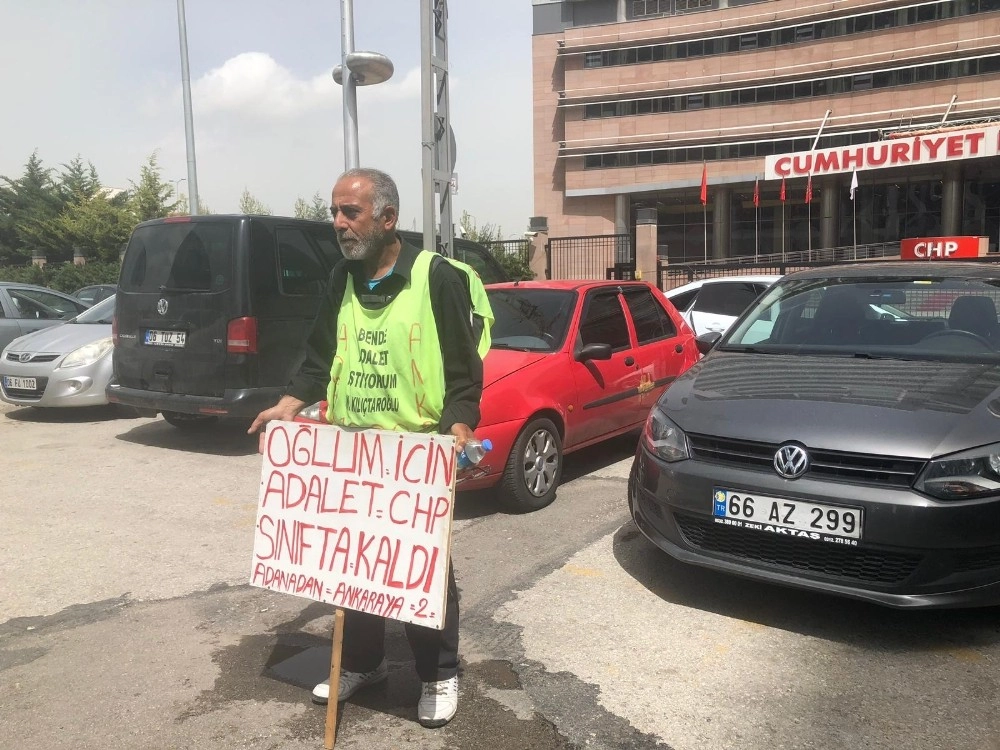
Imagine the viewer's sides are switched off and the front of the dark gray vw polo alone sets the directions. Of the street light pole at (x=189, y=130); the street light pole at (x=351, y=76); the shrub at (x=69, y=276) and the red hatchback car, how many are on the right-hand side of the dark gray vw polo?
4

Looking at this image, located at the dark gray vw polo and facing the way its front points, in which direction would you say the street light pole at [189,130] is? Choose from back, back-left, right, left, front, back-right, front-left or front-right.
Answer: right

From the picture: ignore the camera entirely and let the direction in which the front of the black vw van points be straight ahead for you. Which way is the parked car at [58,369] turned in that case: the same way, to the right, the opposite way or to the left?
the opposite way

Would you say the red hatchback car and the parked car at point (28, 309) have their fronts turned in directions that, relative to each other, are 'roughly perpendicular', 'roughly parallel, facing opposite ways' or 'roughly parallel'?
roughly parallel, facing opposite ways

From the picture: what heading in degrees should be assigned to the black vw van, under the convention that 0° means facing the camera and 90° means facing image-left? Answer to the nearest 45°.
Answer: approximately 225°

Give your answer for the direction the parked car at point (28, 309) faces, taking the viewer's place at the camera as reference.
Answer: facing to the right of the viewer

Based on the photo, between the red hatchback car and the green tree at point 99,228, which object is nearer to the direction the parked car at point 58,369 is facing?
the red hatchback car

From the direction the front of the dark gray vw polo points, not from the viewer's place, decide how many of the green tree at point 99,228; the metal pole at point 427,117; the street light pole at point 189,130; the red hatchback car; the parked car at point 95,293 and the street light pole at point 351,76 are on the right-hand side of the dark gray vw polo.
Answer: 6

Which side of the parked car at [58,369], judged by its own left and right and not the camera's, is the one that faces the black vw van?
left

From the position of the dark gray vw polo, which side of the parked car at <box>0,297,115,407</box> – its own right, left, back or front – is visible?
left

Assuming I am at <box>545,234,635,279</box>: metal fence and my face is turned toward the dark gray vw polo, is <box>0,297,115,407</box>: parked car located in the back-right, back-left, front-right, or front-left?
front-right

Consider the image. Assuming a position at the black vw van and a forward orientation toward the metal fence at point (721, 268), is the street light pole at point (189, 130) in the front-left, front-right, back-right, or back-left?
front-left
